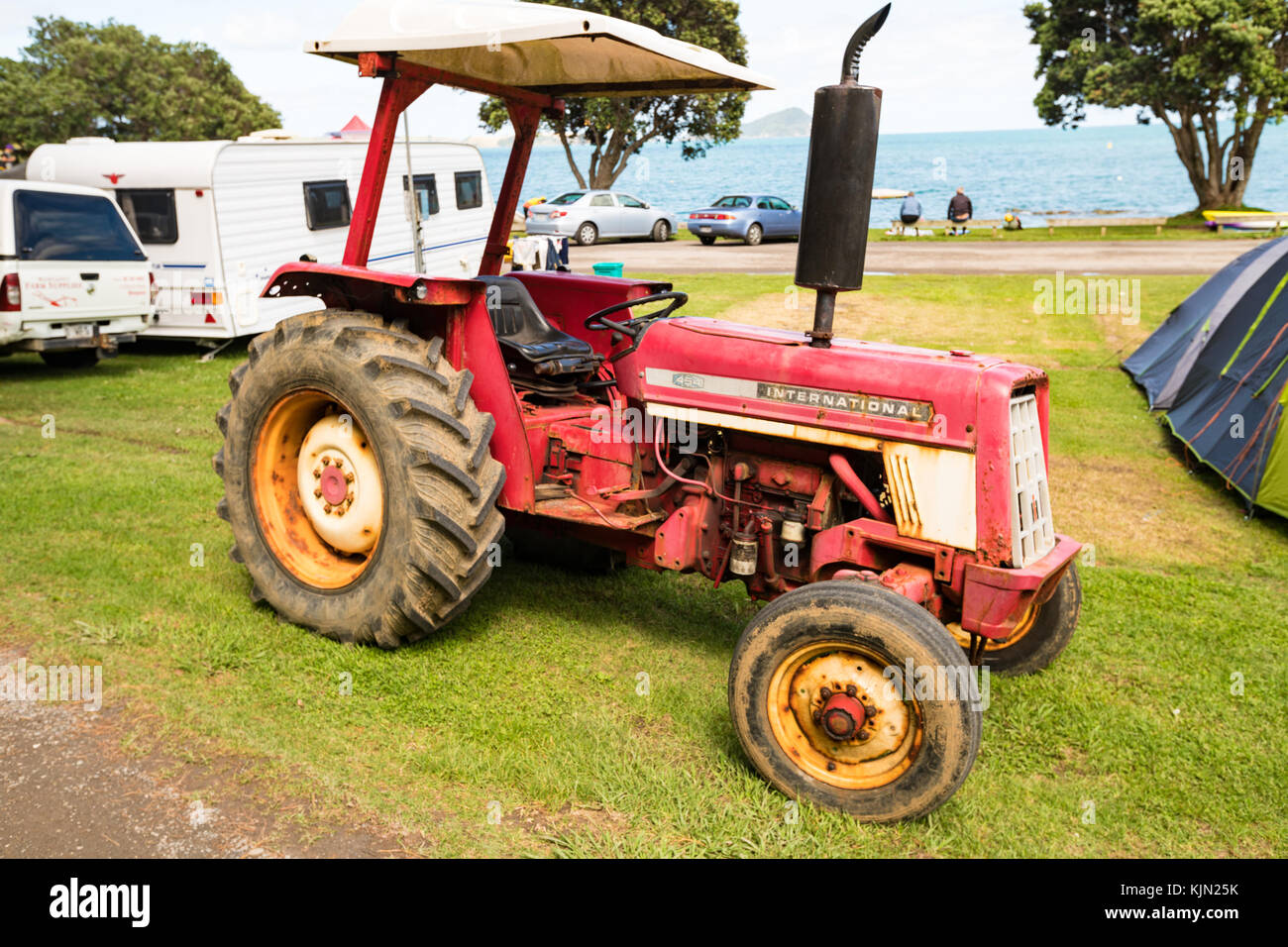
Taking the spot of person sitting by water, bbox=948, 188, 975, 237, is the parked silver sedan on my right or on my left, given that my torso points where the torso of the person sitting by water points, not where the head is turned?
on my left

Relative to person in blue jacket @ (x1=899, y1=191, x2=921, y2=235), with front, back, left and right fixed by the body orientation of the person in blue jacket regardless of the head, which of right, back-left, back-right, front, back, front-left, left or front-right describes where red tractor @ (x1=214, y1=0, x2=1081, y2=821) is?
back

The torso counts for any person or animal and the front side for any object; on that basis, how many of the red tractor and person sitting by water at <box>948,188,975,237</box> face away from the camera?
1

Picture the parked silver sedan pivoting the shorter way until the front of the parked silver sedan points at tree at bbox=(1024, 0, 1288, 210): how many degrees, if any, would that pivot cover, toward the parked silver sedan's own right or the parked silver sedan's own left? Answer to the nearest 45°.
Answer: approximately 45° to the parked silver sedan's own right

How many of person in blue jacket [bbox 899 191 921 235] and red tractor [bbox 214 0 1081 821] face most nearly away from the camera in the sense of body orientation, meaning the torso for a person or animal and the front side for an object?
1

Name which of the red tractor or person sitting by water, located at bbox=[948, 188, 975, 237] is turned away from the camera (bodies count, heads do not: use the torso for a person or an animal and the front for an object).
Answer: the person sitting by water

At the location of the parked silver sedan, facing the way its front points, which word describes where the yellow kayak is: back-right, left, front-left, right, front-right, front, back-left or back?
front-right

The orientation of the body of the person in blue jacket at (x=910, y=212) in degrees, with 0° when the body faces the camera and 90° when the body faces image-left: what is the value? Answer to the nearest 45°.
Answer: approximately 180°

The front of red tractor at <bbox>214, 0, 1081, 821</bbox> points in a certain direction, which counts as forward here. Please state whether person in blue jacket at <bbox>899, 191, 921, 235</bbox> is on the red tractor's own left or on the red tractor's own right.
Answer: on the red tractor's own left

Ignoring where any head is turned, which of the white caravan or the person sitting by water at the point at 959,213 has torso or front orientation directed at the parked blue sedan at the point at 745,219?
the white caravan

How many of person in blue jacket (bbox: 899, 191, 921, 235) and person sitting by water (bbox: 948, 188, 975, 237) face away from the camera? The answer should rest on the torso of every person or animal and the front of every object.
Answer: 2

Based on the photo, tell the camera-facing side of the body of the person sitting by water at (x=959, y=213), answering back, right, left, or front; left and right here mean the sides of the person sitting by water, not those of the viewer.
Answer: back

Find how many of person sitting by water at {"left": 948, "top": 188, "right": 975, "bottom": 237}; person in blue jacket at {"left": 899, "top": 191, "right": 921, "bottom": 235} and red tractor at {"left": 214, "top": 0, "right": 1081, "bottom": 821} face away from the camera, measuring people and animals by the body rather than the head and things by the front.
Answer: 2
